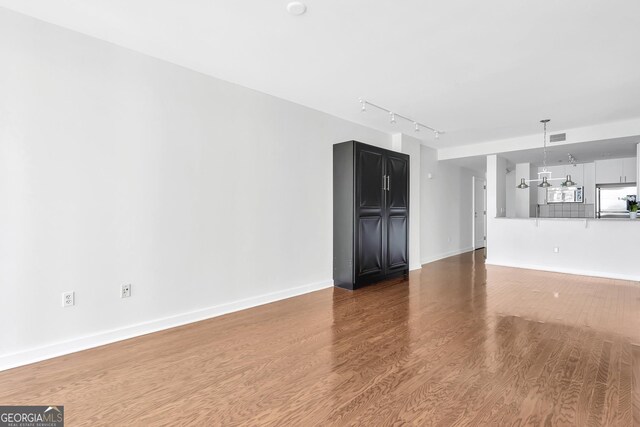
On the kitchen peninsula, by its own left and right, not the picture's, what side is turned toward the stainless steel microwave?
back

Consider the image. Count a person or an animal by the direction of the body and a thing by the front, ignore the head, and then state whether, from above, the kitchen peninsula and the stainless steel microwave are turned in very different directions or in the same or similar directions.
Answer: same or similar directions

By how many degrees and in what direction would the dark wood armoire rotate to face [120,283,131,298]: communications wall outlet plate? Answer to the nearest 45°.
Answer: approximately 90° to its right

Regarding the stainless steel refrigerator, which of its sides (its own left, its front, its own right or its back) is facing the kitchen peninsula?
front

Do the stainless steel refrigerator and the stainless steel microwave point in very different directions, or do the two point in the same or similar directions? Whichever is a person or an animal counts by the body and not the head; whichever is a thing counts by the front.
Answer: same or similar directions

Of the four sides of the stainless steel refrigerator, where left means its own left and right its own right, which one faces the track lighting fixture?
front

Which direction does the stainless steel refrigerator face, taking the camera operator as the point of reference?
facing the viewer

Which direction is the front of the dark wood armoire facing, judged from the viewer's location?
facing the viewer and to the right of the viewer

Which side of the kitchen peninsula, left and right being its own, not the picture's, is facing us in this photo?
front

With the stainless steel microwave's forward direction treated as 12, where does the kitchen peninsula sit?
The kitchen peninsula is roughly at 12 o'clock from the stainless steel microwave.

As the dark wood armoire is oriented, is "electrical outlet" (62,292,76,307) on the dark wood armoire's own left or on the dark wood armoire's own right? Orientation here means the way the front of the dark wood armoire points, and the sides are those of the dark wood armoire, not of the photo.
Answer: on the dark wood armoire's own right

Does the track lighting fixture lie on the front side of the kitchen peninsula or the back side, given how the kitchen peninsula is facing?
on the front side
